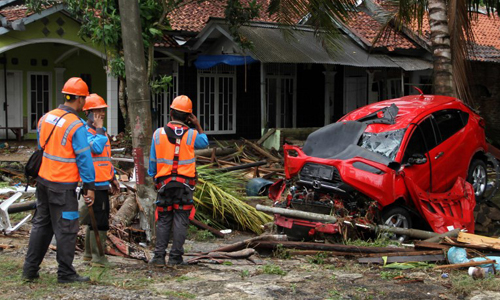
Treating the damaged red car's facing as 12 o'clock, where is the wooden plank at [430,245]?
The wooden plank is roughly at 10 o'clock from the damaged red car.

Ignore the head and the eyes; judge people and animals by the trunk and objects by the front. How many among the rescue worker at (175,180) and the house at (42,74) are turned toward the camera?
1

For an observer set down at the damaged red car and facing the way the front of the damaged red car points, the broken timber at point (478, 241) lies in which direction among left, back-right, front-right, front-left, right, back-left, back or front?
left

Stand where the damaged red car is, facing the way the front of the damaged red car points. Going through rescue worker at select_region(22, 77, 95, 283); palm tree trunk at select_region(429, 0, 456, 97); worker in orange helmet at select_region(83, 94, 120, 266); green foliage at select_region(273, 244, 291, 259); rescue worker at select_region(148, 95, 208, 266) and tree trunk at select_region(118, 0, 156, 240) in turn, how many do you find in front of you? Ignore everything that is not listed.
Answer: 5

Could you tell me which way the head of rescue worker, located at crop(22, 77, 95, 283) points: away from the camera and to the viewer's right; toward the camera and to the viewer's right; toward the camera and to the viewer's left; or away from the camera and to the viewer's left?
away from the camera and to the viewer's right

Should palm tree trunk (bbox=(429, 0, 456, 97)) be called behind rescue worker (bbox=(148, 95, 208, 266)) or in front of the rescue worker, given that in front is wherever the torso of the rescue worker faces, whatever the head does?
in front

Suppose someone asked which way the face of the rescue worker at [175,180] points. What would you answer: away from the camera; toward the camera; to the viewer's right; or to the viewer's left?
away from the camera

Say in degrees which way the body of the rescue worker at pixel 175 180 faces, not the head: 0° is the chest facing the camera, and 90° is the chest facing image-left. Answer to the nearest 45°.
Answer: approximately 180°

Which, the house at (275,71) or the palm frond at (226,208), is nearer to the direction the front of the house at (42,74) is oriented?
the palm frond

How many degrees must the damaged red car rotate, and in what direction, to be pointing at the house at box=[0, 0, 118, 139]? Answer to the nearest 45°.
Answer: approximately 90° to its right

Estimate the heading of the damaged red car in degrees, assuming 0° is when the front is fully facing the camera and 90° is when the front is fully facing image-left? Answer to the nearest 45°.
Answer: approximately 45°

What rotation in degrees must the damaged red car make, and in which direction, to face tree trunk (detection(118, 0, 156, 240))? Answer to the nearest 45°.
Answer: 0° — it already faces it

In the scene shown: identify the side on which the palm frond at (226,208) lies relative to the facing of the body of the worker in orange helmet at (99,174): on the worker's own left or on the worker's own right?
on the worker's own left
